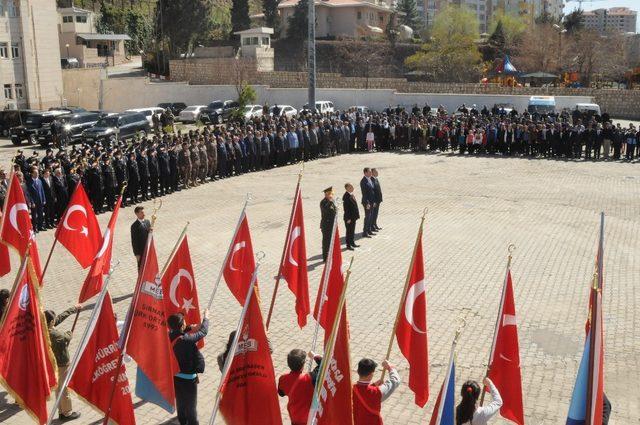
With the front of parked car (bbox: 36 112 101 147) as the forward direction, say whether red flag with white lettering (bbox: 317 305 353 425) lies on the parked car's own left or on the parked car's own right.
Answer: on the parked car's own left

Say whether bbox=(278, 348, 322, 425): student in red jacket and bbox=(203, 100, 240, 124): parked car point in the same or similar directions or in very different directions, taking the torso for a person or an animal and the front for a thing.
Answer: very different directions

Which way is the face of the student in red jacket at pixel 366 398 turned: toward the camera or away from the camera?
away from the camera

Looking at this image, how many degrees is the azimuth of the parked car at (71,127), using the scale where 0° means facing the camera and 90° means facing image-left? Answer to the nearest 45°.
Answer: approximately 45°

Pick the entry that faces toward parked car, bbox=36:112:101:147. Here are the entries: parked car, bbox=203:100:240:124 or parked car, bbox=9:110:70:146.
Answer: parked car, bbox=203:100:240:124

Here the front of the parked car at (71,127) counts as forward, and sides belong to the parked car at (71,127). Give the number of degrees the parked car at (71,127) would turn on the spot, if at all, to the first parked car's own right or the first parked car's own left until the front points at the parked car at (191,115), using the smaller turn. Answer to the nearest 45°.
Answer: approximately 180°

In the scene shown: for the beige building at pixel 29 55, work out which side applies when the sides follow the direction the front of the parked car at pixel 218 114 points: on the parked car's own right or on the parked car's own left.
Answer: on the parked car's own right

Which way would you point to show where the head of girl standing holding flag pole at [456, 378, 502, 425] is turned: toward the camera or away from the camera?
away from the camera

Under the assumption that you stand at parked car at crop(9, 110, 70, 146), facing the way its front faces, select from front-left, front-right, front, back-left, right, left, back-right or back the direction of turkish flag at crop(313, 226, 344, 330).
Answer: front-left

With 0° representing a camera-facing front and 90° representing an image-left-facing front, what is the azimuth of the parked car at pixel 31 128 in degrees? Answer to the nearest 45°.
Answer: approximately 45°

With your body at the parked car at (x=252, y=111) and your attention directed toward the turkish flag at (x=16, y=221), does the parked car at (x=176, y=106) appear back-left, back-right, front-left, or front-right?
back-right

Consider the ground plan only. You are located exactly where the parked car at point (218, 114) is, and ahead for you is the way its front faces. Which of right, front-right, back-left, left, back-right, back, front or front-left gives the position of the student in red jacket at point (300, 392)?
front-left
